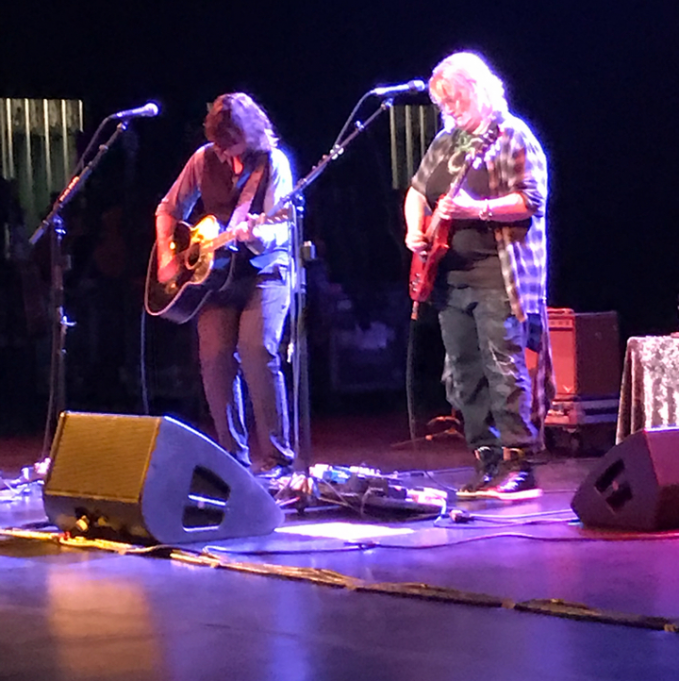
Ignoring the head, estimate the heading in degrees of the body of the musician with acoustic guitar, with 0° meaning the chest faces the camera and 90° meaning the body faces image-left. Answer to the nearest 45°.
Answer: approximately 45°

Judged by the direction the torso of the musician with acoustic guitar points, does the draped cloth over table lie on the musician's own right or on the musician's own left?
on the musician's own left

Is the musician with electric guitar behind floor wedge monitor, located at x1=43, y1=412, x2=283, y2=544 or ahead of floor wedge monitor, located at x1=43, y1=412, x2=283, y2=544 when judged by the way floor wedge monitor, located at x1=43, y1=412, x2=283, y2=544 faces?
ahead

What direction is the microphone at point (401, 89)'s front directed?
to the viewer's right

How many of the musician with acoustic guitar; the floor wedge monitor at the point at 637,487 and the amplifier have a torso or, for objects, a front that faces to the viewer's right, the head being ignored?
0

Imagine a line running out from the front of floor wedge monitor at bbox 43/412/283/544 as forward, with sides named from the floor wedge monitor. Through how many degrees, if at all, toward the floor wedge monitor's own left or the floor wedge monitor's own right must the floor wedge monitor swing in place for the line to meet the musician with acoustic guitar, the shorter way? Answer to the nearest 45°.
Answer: approximately 45° to the floor wedge monitor's own left

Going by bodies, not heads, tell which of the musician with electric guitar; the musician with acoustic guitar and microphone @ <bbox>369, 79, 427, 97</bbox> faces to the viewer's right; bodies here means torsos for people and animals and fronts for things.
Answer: the microphone

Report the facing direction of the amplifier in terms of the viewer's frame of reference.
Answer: facing the viewer and to the left of the viewer

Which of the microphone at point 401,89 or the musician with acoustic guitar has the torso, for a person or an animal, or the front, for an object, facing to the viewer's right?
the microphone

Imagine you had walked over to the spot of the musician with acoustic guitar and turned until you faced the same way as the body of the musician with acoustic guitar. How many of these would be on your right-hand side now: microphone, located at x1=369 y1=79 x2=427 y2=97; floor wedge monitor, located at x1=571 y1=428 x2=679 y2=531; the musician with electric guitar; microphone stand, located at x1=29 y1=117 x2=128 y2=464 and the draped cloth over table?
1

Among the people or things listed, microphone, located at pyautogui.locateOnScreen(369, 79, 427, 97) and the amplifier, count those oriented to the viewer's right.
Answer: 1

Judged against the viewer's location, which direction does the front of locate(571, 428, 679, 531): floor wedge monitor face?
facing away from the viewer and to the left of the viewer
